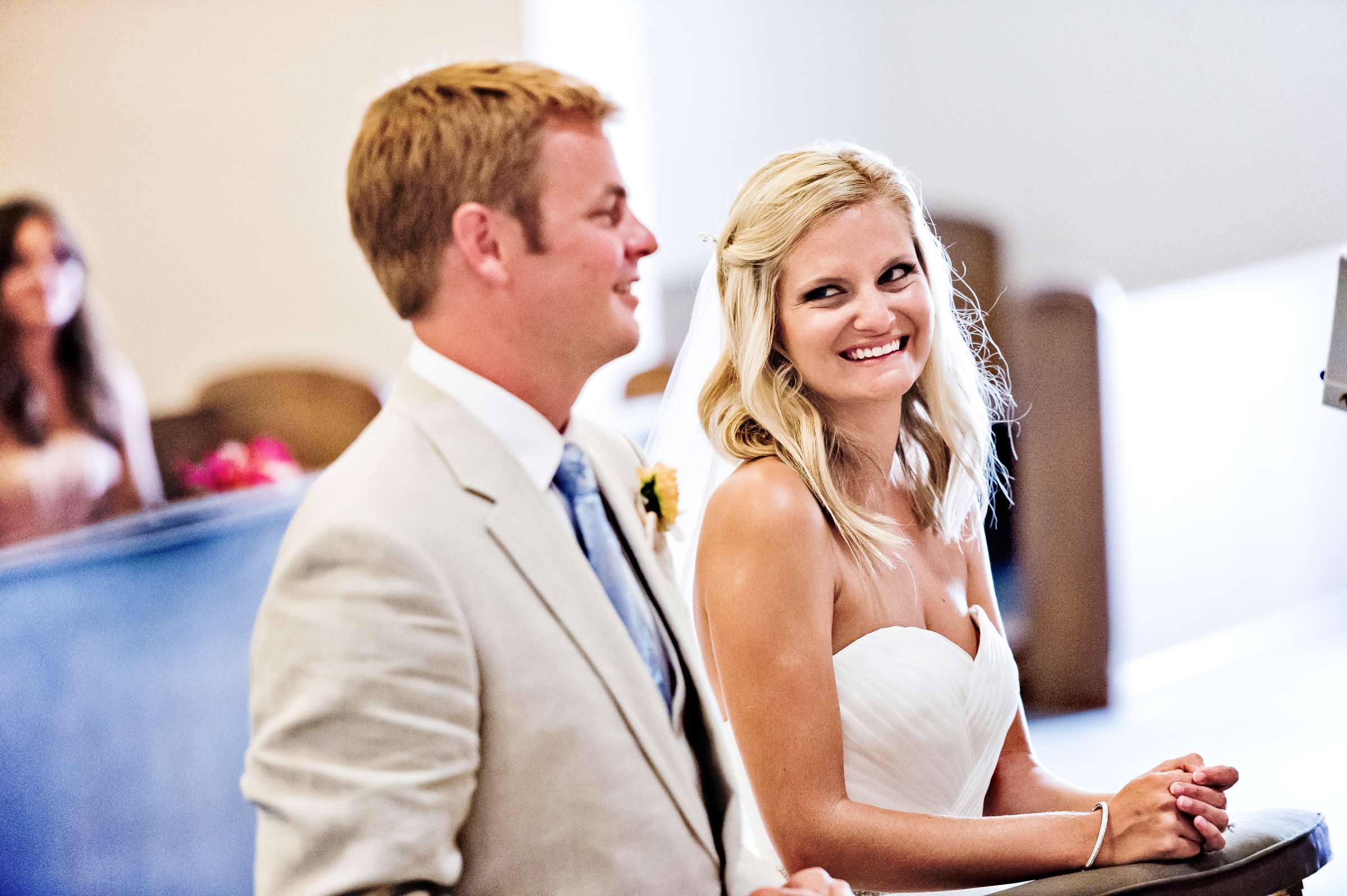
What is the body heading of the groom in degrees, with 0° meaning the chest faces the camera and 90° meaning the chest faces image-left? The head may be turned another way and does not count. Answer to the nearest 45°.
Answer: approximately 315°

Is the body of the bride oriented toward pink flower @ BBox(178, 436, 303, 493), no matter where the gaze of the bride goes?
no

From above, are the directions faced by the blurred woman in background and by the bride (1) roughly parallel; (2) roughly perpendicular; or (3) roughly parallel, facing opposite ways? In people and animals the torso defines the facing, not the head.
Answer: roughly parallel

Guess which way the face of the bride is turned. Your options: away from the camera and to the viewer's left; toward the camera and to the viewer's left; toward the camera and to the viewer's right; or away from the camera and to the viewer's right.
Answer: toward the camera and to the viewer's left

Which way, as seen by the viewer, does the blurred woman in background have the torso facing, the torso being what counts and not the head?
toward the camera

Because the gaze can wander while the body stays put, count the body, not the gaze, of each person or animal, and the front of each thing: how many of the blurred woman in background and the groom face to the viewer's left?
0

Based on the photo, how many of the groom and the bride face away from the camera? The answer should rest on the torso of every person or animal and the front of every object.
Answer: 0

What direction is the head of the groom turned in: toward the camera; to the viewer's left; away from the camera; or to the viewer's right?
to the viewer's right

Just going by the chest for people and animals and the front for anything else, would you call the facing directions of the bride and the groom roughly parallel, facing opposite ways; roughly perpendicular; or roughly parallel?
roughly parallel

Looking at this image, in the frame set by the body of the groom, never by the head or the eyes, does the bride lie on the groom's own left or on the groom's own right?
on the groom's own left

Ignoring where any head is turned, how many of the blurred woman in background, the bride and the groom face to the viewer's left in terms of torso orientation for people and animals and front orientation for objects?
0

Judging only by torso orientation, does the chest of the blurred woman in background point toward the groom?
yes

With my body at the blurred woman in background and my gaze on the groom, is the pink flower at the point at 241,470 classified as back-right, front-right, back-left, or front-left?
front-left

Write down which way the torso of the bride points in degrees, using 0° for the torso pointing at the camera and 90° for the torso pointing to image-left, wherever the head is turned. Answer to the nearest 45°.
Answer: approximately 315°

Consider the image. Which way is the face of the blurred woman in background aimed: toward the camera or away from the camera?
toward the camera

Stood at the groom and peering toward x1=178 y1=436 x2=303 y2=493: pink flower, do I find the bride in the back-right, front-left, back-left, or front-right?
front-right
